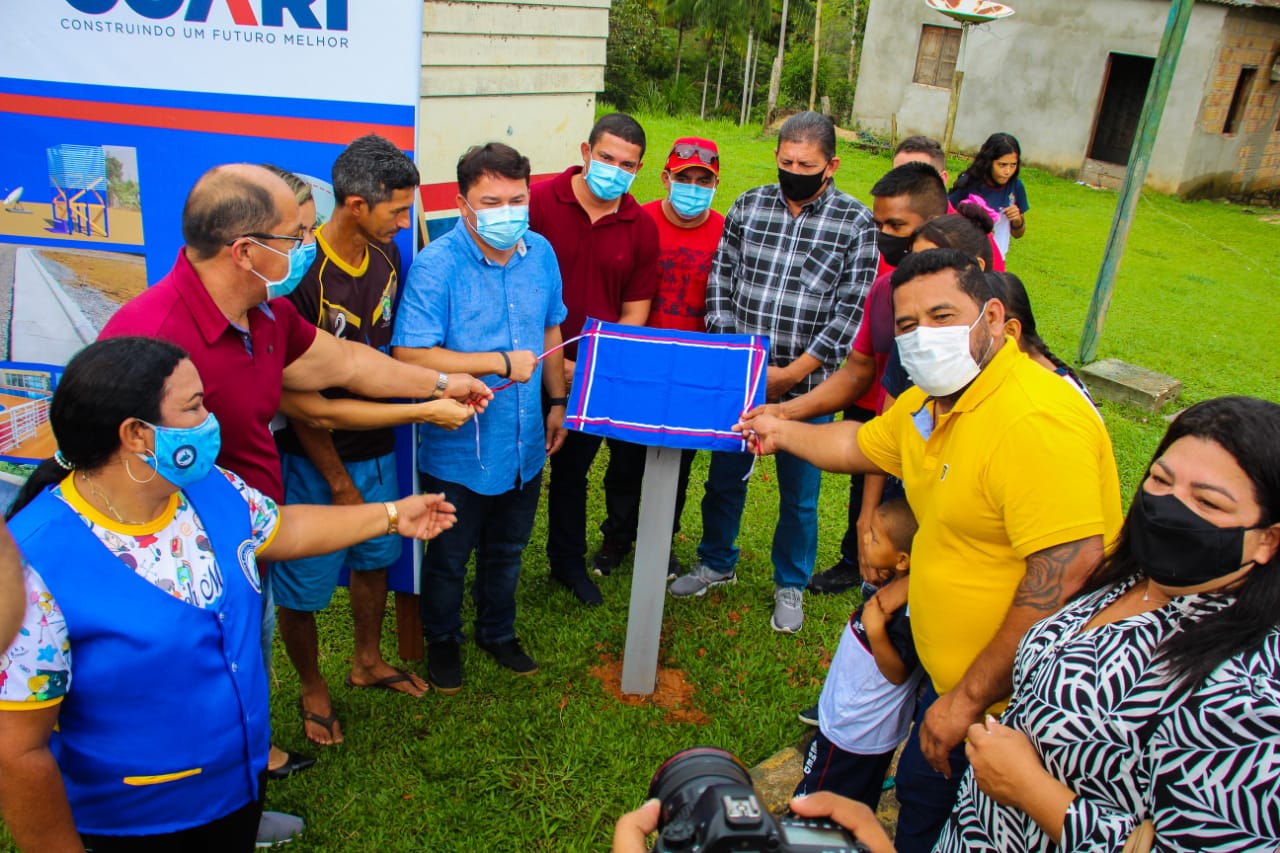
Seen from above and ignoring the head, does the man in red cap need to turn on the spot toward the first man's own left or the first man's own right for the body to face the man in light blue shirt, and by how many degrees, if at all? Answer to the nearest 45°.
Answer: approximately 45° to the first man's own right

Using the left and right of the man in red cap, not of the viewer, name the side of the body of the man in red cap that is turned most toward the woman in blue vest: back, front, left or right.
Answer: front

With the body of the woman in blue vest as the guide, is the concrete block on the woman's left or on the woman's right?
on the woman's left

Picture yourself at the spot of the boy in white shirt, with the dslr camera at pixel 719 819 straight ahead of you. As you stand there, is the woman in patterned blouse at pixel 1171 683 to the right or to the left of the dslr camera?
left

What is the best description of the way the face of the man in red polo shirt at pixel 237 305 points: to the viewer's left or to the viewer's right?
to the viewer's right

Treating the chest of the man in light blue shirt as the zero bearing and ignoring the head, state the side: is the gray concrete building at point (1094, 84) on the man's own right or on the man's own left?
on the man's own left

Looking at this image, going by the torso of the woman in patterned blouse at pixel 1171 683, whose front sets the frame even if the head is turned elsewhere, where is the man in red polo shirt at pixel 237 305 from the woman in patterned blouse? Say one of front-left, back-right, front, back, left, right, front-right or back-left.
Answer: front-right

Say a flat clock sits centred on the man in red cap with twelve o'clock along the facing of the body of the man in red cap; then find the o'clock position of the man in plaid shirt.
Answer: The man in plaid shirt is roughly at 10 o'clock from the man in red cap.

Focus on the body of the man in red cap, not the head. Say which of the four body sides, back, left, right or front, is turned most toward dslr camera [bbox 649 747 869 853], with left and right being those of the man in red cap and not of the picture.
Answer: front

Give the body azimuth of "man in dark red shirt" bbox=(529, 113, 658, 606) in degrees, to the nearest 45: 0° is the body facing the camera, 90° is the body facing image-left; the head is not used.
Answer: approximately 0°

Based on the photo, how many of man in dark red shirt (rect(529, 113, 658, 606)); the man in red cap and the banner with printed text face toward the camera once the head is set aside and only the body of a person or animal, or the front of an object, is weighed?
3

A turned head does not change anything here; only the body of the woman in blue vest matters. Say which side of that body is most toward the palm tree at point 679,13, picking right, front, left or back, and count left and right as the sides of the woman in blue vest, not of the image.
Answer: left

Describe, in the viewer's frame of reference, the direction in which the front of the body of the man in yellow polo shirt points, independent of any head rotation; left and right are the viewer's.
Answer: facing the viewer and to the left of the viewer

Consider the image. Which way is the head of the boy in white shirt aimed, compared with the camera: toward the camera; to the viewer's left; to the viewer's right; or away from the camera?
to the viewer's left

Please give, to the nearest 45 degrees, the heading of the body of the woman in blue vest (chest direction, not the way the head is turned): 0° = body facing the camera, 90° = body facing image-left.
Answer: approximately 315°
